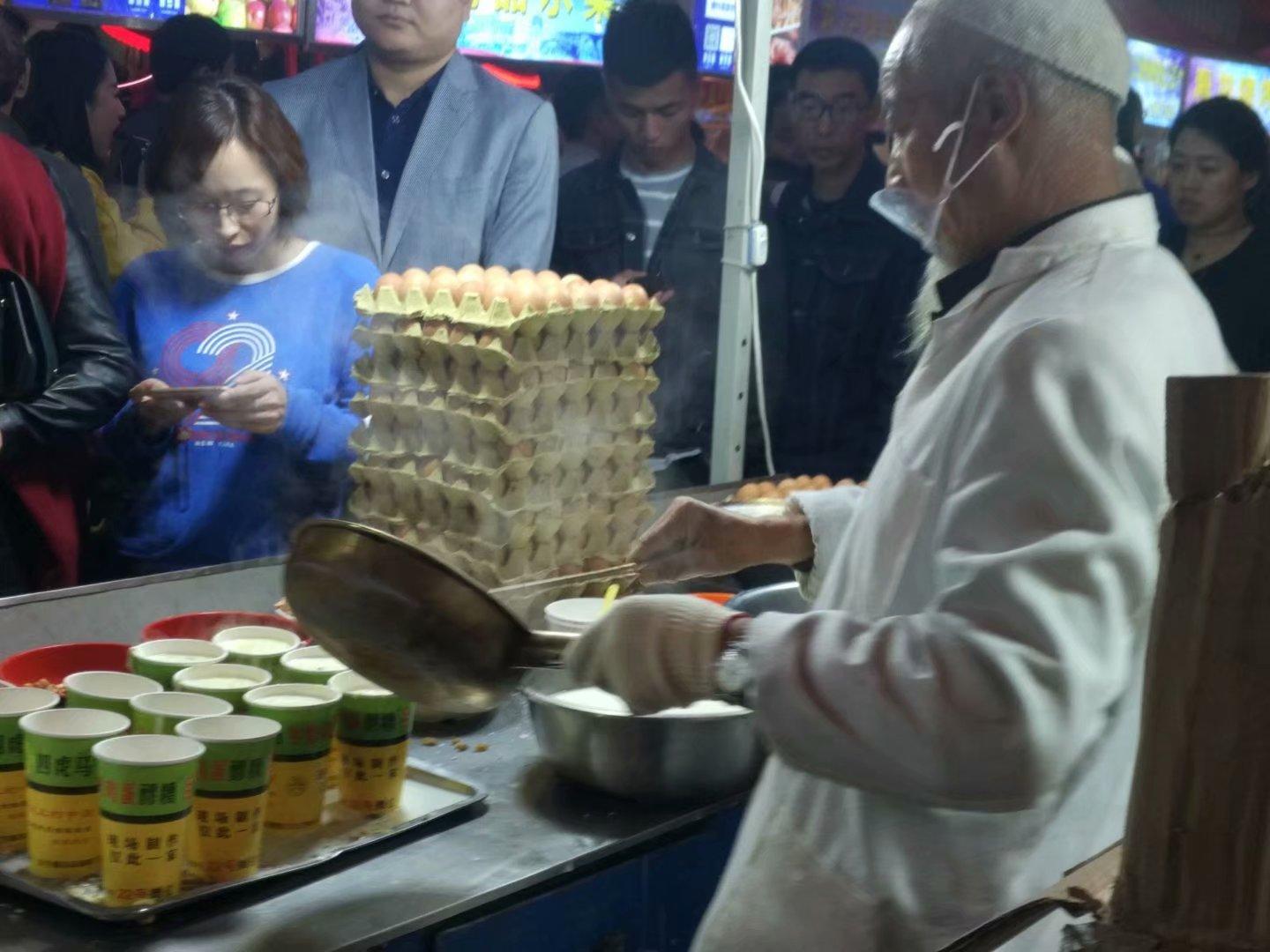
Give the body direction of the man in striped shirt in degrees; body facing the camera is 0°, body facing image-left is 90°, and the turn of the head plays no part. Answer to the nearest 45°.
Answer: approximately 0°

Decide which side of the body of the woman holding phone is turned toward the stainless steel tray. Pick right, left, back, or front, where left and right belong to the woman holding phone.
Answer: front

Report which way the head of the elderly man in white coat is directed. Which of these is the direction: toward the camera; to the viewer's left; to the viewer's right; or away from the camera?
to the viewer's left

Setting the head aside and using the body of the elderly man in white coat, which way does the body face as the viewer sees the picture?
to the viewer's left

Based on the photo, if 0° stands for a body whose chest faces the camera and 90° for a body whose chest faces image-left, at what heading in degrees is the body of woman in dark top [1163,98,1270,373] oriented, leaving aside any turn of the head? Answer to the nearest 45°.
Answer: approximately 45°

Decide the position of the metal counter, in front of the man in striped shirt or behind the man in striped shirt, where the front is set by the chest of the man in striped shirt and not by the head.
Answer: in front
